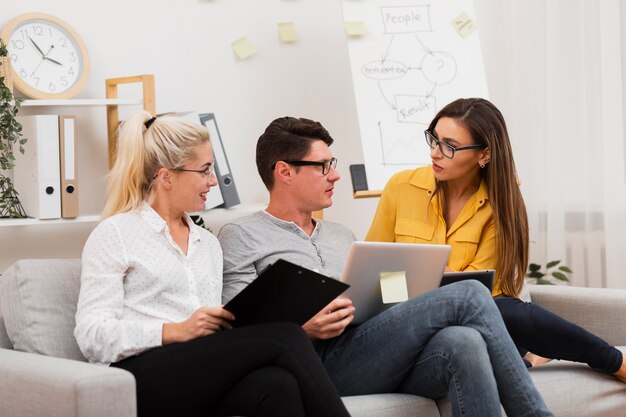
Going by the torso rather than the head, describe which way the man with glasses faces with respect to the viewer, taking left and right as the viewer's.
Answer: facing the viewer and to the right of the viewer

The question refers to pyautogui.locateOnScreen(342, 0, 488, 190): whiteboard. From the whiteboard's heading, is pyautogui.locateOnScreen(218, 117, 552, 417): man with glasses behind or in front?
in front

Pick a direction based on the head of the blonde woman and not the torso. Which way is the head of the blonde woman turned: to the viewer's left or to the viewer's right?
to the viewer's right

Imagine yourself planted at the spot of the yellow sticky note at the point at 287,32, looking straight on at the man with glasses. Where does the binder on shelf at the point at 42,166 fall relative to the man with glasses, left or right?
right

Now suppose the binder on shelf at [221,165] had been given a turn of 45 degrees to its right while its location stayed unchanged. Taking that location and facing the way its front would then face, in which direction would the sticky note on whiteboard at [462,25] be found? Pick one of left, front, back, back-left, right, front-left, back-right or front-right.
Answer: back-left

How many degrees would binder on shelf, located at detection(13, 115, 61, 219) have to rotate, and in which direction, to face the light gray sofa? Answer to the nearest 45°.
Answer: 0° — it already faces it

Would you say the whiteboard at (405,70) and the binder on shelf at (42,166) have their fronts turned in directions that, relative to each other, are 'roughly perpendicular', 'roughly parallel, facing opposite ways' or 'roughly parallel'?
roughly parallel

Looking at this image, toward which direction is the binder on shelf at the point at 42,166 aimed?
toward the camera

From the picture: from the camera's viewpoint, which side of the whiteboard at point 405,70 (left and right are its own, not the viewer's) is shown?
front

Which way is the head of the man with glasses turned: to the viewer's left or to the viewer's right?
to the viewer's right

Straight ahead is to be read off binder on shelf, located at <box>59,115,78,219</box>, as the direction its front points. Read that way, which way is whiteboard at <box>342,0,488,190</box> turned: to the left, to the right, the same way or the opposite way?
the same way

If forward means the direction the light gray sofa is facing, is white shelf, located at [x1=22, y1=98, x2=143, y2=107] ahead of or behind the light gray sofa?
behind

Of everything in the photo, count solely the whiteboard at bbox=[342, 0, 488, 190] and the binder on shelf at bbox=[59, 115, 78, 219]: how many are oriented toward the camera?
2

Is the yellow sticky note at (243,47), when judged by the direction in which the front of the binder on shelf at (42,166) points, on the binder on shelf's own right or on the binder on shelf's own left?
on the binder on shelf's own left

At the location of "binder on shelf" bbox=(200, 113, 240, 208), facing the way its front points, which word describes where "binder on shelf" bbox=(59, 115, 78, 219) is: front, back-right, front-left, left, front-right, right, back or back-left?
front-right
